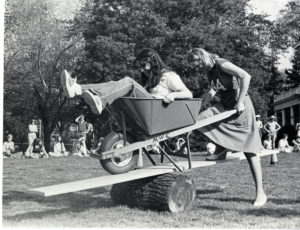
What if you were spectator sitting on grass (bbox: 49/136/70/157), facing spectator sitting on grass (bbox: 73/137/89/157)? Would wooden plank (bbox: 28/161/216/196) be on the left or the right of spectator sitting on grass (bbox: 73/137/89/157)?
right

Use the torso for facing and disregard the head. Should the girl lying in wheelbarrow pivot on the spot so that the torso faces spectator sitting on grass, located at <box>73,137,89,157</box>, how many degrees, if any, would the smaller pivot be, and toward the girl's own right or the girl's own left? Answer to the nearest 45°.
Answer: approximately 90° to the girl's own right

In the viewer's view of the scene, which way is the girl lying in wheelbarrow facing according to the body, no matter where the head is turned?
to the viewer's left

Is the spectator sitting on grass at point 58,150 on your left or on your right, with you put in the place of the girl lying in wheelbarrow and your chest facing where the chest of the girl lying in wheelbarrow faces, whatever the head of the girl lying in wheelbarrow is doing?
on your right
